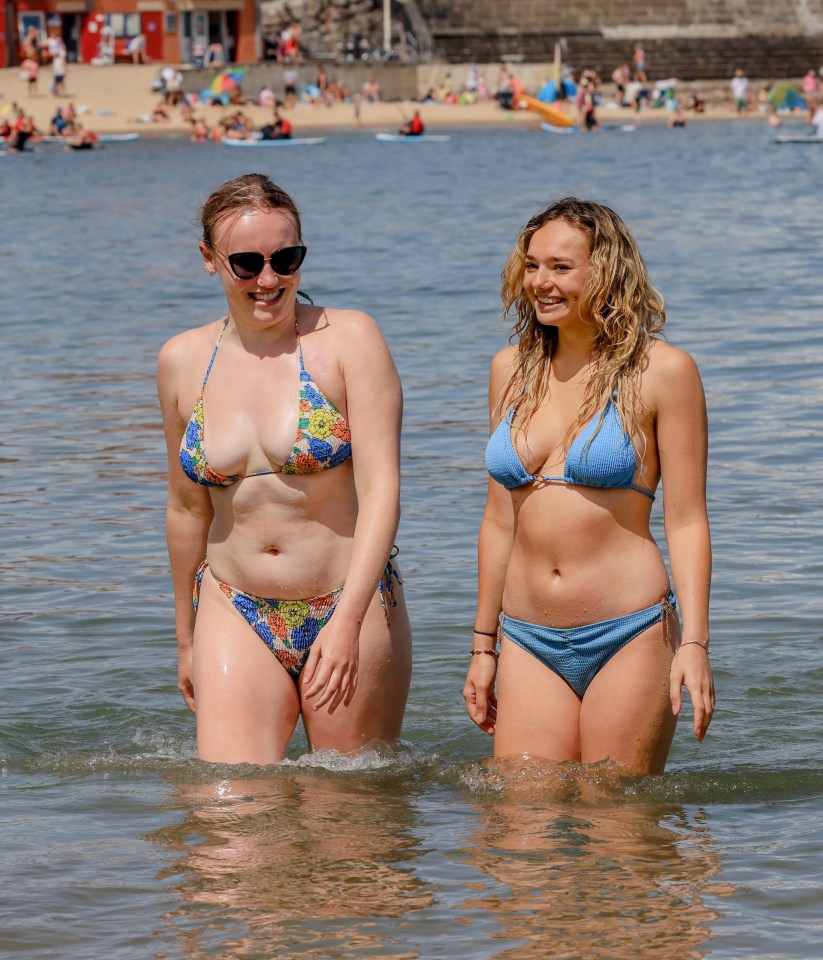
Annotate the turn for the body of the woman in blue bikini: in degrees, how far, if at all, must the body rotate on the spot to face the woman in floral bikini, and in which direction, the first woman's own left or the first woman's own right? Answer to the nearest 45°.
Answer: approximately 45° to the first woman's own right

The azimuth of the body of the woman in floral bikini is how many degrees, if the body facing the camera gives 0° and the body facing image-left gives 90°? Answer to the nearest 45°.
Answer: approximately 0°

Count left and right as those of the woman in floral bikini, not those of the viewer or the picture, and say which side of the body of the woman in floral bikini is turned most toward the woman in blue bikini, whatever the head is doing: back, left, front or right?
left

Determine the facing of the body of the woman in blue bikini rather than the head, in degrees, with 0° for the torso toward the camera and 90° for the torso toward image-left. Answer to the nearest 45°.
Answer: approximately 45°
